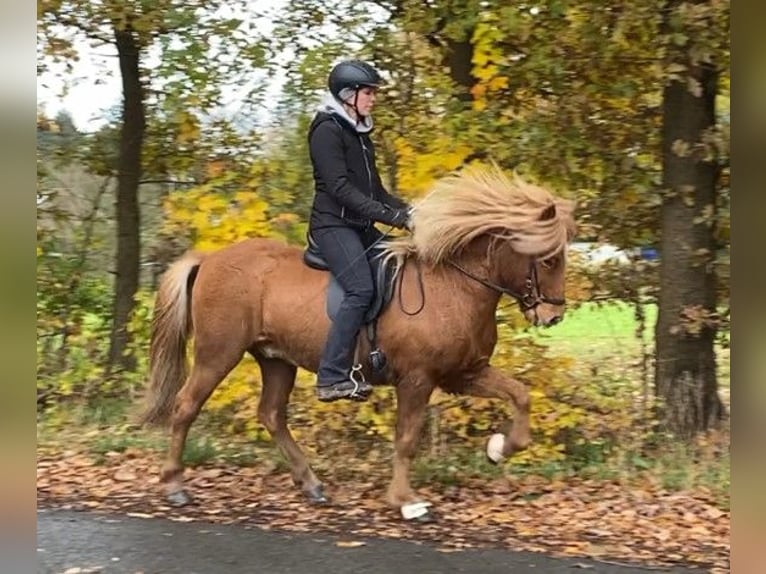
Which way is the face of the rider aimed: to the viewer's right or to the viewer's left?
to the viewer's right

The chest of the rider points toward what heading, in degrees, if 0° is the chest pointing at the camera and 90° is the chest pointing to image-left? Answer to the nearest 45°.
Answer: approximately 270°

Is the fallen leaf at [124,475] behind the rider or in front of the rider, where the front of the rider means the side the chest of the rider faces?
behind

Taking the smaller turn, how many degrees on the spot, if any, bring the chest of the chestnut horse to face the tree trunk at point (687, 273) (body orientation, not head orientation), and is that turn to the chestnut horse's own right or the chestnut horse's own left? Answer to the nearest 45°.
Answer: approximately 45° to the chestnut horse's own left

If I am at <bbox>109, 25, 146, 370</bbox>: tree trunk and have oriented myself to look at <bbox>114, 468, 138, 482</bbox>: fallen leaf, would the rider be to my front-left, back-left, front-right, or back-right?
front-left

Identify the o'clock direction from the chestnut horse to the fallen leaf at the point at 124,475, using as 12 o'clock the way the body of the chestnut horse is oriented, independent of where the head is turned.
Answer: The fallen leaf is roughly at 7 o'clock from the chestnut horse.

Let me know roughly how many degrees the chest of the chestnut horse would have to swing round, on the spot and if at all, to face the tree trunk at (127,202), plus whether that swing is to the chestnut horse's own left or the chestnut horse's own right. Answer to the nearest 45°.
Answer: approximately 135° to the chestnut horse's own left

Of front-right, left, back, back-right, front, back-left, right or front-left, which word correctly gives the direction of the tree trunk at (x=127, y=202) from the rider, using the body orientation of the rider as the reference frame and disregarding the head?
back-left

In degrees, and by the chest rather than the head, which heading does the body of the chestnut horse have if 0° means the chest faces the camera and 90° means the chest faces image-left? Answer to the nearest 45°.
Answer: approximately 270°
